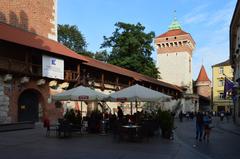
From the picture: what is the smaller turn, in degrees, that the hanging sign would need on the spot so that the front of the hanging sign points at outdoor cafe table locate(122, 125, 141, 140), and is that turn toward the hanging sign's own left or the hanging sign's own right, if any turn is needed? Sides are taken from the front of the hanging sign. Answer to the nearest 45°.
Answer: approximately 45° to the hanging sign's own right

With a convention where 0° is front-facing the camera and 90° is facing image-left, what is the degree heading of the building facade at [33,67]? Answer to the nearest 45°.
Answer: approximately 315°

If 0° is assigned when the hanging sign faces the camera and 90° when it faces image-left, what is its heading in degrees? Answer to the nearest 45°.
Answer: approximately 315°

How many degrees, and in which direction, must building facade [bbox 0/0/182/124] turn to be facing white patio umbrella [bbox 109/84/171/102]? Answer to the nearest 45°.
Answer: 0° — it already faces it

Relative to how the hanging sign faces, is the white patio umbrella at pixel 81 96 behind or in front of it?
in front

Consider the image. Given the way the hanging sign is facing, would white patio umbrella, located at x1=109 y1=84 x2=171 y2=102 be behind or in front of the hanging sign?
in front
